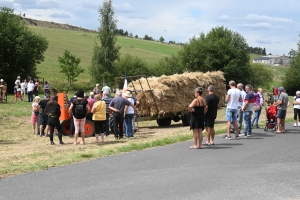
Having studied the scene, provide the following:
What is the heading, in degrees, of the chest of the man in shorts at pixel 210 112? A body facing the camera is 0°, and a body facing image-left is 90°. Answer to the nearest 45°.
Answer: approximately 135°

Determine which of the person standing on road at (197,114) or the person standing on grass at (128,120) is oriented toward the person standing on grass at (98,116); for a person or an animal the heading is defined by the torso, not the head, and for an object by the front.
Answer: the person standing on road at (197,114)

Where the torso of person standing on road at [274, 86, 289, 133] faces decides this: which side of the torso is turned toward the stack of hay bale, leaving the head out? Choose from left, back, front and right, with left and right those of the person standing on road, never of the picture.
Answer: front

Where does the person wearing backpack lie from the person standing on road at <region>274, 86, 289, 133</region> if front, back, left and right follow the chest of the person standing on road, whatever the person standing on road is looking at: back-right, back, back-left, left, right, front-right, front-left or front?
front-left

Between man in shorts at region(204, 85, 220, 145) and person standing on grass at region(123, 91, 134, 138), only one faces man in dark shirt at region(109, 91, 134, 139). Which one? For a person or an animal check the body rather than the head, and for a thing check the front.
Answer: the man in shorts

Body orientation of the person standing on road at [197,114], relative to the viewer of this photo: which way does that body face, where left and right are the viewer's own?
facing away from the viewer and to the left of the viewer

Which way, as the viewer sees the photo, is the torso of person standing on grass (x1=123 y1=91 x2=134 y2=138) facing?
away from the camera

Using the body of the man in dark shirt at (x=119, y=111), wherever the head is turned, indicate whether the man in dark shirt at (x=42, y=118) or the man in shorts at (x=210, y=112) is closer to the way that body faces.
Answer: the man in dark shirt

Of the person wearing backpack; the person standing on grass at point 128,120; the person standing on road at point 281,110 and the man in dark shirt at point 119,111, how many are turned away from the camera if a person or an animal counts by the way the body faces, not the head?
3

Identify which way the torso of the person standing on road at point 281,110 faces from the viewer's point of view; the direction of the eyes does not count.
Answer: to the viewer's left

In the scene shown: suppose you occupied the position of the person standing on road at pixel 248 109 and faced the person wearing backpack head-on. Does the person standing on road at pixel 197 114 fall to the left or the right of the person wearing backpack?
left

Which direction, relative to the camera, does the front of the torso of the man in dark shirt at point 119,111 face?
away from the camera

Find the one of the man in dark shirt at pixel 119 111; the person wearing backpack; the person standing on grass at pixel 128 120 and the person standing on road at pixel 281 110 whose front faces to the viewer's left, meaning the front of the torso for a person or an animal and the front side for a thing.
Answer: the person standing on road at pixel 281 110

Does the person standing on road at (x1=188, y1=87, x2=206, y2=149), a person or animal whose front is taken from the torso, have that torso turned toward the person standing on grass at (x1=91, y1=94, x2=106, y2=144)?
yes

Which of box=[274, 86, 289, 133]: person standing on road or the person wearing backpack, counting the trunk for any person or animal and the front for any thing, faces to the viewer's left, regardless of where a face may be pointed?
the person standing on road
